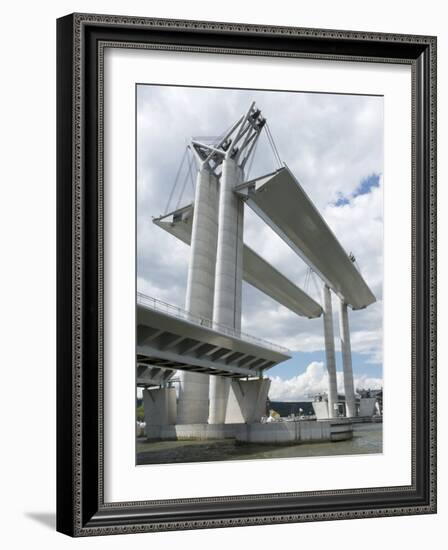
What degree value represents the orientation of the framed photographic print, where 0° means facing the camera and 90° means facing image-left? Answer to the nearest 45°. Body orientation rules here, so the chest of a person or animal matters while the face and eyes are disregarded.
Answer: approximately 315°
